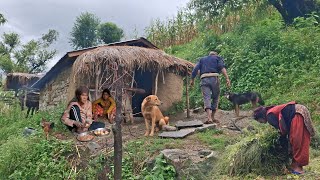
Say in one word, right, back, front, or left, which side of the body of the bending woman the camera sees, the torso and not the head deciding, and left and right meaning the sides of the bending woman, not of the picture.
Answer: left

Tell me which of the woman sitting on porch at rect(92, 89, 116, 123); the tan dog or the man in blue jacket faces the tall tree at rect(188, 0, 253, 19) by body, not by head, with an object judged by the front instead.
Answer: the man in blue jacket

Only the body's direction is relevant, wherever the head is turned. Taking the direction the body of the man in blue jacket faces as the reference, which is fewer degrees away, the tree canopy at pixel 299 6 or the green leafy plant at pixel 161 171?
the tree canopy

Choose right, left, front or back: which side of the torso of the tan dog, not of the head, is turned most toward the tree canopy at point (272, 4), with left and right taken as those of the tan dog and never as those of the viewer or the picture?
back

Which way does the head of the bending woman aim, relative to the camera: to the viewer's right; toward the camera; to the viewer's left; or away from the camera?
to the viewer's left

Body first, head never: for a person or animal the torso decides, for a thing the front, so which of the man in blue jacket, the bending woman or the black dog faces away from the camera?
the man in blue jacket

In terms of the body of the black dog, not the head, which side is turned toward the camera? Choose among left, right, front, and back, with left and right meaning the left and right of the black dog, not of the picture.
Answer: left

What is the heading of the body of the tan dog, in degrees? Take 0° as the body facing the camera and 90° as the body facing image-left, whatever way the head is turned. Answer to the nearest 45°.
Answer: approximately 45°
